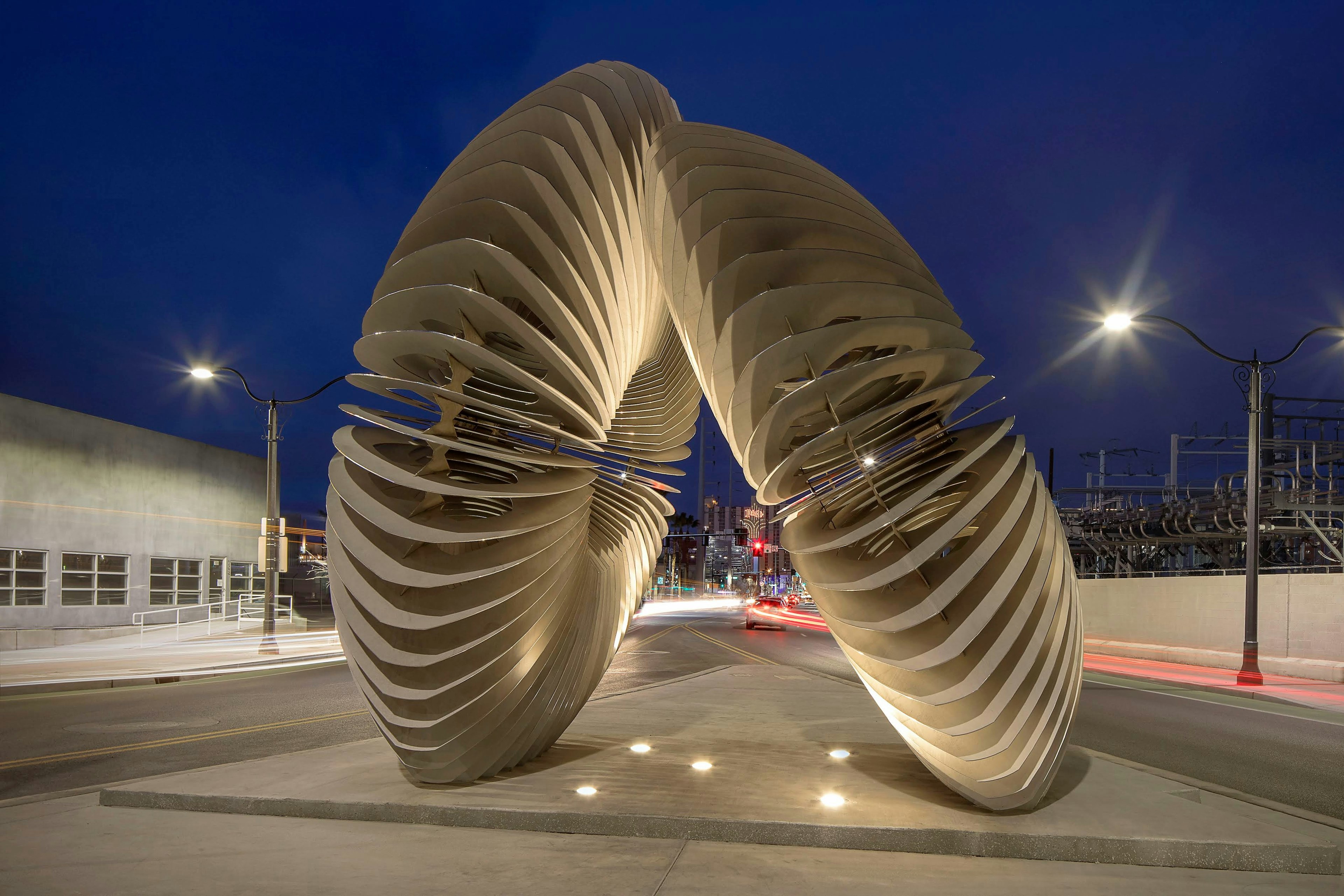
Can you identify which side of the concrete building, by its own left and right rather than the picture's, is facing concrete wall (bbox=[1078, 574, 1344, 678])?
front

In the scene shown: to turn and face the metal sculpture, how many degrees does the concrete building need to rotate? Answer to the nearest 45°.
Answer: approximately 45° to its right

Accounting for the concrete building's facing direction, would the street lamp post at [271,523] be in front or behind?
in front

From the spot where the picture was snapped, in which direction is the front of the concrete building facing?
facing the viewer and to the right of the viewer

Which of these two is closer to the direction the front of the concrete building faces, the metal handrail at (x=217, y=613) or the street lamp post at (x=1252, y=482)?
the street lamp post

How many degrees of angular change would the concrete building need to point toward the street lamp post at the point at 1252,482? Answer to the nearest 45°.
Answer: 0° — it already faces it
